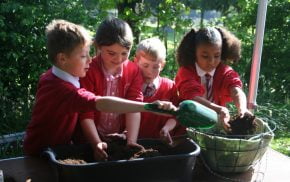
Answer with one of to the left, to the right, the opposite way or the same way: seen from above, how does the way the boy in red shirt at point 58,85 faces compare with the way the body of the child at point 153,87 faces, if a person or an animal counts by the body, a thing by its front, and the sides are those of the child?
to the left

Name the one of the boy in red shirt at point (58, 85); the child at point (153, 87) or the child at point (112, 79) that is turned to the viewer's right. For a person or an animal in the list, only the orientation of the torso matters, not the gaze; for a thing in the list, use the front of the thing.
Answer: the boy in red shirt

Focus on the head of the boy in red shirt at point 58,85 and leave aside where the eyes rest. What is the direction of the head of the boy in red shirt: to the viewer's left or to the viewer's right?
to the viewer's right

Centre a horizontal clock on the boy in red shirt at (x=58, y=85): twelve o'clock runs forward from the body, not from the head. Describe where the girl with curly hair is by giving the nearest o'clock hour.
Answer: The girl with curly hair is roughly at 11 o'clock from the boy in red shirt.

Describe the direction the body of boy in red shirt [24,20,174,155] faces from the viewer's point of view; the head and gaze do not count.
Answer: to the viewer's right

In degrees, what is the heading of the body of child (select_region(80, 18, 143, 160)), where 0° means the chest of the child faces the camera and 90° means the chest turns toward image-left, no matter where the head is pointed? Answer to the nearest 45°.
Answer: approximately 0°

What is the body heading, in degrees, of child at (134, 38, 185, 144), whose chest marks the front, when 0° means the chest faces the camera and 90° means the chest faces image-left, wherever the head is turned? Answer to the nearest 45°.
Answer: approximately 0°

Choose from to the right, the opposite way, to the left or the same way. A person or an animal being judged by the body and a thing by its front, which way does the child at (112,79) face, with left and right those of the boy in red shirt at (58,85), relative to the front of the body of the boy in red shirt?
to the right
